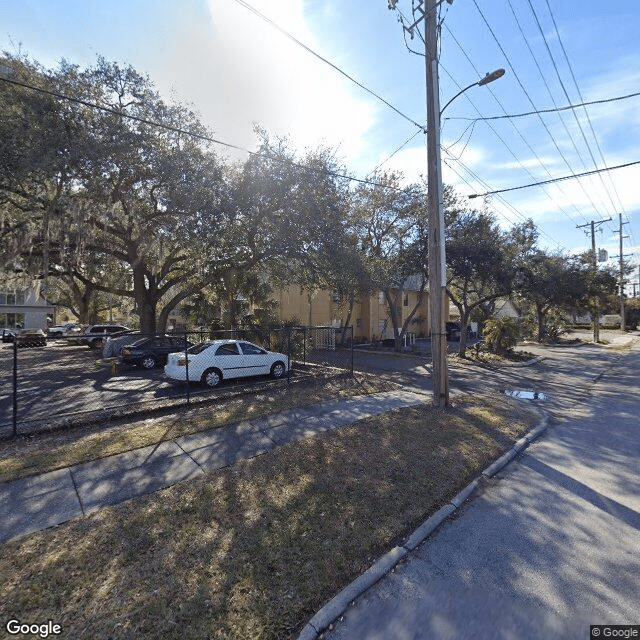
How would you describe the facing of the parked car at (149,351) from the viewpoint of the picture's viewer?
facing away from the viewer and to the right of the viewer

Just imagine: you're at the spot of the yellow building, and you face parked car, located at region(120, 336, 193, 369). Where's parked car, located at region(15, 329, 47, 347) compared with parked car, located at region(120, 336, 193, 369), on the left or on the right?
right

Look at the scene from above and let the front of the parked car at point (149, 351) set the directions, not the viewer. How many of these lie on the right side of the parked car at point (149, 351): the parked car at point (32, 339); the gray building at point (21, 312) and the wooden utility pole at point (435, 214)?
1

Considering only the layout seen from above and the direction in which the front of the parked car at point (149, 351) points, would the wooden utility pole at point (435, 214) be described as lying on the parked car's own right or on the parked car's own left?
on the parked car's own right

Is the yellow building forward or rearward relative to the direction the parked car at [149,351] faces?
forward

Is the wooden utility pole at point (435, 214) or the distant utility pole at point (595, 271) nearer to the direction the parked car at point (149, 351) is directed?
the distant utility pole
